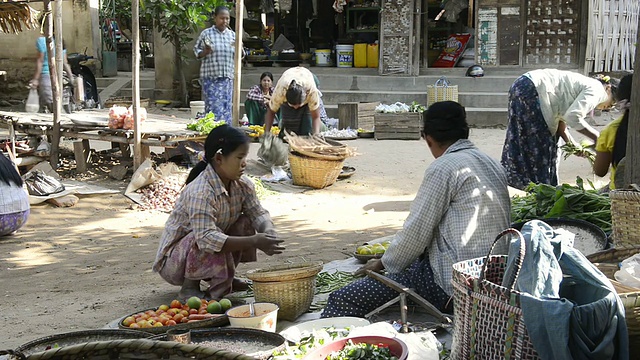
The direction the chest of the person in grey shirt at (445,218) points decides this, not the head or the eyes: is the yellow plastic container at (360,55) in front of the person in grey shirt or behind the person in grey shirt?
in front

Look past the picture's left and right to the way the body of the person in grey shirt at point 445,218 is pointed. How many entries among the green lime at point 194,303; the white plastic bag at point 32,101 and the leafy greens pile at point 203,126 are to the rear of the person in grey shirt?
0

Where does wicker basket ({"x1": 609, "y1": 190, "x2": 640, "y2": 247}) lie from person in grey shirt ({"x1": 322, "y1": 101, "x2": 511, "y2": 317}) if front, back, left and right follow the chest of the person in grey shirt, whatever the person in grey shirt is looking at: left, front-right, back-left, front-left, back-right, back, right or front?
back-right

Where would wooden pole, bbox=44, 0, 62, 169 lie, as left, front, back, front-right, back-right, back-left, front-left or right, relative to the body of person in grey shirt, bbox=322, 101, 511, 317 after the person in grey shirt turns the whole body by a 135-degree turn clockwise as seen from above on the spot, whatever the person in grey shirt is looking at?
back-left

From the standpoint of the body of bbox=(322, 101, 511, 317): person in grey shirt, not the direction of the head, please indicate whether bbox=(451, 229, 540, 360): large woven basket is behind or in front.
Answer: behind

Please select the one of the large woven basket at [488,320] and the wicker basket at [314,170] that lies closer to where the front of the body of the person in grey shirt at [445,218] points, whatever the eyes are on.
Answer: the wicker basket

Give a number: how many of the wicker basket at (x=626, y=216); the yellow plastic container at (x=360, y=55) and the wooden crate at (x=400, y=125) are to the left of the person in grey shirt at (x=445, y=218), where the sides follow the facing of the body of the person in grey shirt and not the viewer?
0

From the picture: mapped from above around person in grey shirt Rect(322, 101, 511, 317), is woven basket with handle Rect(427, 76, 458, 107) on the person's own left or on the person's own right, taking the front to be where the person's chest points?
on the person's own right

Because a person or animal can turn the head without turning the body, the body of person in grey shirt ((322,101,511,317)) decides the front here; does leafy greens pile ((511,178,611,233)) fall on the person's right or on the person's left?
on the person's right

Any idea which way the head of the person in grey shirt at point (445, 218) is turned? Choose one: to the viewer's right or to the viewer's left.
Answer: to the viewer's left

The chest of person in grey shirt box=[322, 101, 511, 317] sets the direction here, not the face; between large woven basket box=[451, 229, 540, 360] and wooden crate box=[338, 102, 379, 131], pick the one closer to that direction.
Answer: the wooden crate

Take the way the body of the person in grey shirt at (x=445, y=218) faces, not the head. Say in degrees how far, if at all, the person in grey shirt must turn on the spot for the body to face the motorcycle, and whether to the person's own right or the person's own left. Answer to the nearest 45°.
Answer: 0° — they already face it

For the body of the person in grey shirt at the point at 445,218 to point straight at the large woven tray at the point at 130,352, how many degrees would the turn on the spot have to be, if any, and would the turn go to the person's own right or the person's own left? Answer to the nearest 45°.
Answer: approximately 90° to the person's own left

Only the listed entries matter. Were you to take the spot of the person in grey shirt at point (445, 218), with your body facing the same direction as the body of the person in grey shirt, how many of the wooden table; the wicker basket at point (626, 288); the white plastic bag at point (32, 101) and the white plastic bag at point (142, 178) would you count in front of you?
3

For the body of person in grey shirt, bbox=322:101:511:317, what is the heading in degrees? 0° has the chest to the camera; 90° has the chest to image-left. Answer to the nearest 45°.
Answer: approximately 135°

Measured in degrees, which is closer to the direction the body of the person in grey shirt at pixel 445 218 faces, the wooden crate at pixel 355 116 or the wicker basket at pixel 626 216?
the wooden crate

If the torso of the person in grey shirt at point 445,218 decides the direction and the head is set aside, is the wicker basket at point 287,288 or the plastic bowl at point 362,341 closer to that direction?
the wicker basket
